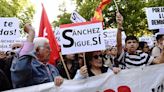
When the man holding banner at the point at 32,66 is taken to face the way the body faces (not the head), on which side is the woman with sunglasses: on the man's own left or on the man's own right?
on the man's own left

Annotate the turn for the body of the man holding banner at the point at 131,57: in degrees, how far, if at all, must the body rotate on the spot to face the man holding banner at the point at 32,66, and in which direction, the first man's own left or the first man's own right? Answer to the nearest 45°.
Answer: approximately 45° to the first man's own right

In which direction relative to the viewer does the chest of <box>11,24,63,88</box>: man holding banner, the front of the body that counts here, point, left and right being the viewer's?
facing the viewer and to the right of the viewer

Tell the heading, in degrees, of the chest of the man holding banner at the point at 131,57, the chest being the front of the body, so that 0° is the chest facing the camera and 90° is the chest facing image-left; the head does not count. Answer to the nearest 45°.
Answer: approximately 0°

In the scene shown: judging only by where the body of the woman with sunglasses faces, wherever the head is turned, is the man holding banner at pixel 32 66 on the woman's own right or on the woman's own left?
on the woman's own right
